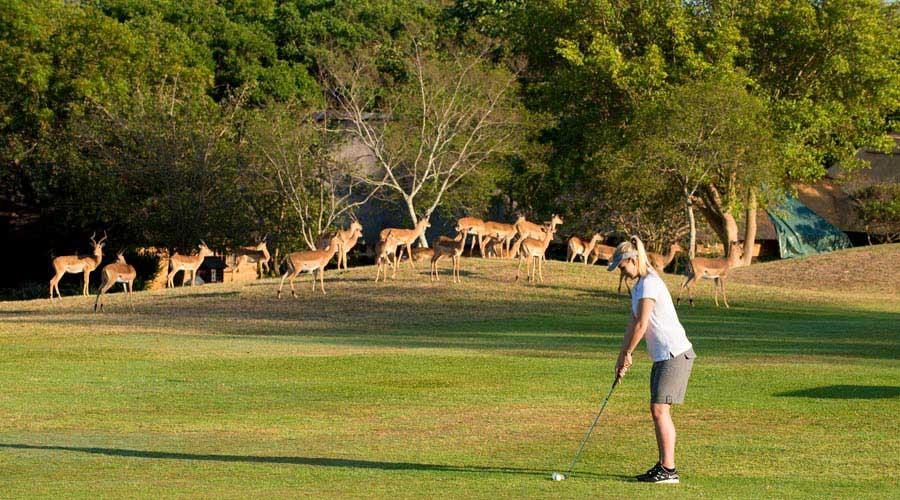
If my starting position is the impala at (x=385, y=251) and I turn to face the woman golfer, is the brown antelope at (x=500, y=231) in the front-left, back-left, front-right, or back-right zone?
back-left

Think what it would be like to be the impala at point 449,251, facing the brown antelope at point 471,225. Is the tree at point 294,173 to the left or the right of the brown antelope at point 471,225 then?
left

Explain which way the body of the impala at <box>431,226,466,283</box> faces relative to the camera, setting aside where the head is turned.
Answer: to the viewer's right

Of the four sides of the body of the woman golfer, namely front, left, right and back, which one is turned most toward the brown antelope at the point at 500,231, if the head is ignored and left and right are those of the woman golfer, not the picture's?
right

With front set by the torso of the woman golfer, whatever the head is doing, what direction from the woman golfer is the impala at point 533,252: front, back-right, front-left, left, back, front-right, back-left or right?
right

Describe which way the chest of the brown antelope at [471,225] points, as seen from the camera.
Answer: to the viewer's left

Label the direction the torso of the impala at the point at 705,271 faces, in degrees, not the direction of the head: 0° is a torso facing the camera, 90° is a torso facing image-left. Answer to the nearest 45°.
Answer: approximately 270°

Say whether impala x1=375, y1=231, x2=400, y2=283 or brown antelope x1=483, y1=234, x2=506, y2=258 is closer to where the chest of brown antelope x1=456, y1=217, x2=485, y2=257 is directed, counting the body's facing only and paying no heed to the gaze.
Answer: the impala

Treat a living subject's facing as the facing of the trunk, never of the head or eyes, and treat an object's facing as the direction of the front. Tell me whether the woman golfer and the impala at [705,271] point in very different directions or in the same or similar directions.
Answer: very different directions

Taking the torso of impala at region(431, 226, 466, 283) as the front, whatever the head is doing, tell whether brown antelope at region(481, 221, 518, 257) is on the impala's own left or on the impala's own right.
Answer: on the impala's own left

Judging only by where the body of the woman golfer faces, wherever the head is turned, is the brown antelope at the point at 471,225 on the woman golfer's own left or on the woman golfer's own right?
on the woman golfer's own right

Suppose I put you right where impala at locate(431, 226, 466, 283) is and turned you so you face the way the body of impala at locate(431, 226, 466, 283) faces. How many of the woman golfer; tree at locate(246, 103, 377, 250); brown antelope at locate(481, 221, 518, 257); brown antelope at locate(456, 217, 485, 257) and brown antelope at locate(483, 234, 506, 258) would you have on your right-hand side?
1
